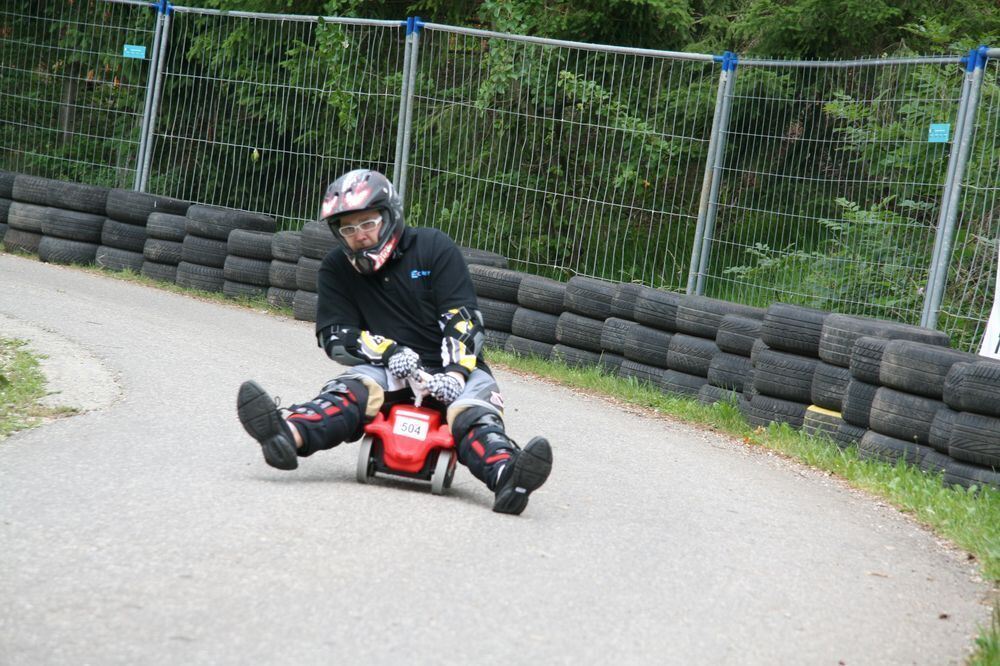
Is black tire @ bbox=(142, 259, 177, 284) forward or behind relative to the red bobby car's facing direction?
behind

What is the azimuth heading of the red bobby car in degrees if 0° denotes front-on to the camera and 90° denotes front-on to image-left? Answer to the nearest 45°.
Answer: approximately 0°

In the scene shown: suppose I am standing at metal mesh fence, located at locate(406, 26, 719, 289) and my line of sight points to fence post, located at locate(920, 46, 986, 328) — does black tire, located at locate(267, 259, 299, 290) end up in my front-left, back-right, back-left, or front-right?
back-right

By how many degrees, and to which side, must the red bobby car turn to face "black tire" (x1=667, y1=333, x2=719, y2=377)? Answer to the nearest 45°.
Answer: approximately 135° to its left

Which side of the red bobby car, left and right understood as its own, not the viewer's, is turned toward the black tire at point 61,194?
back

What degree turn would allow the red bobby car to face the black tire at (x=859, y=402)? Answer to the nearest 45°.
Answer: approximately 135° to its left

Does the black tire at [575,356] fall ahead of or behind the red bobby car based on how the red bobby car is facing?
behind

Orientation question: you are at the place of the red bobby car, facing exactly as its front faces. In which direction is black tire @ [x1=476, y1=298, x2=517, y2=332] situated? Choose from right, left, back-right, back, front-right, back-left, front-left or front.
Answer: back

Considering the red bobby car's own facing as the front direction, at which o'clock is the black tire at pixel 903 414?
The black tire is roughly at 8 o'clock from the red bobby car.

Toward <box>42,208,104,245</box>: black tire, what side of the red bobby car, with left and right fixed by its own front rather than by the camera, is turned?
back

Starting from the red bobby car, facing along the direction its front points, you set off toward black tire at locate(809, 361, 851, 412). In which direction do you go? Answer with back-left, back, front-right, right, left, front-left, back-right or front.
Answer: back-left
